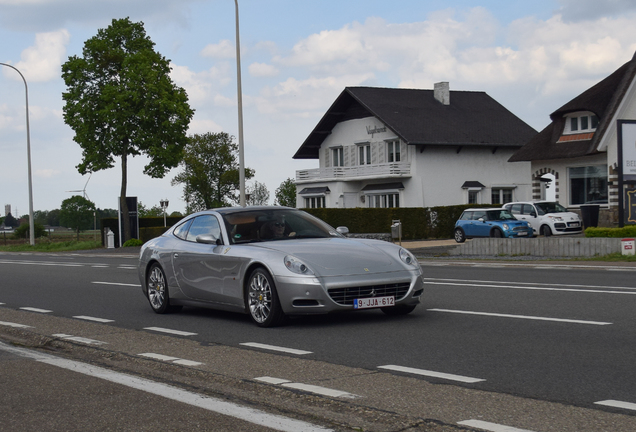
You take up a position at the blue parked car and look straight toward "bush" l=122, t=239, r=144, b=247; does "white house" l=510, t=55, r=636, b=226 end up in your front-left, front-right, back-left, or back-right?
back-right

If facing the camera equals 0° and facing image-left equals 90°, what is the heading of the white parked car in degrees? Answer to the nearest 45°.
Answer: approximately 315°

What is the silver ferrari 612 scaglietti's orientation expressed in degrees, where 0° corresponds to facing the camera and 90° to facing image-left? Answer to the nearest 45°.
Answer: approximately 315°

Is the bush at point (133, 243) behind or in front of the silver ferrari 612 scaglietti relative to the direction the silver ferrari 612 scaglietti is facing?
behind

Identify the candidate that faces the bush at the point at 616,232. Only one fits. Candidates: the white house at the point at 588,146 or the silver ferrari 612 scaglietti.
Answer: the white house

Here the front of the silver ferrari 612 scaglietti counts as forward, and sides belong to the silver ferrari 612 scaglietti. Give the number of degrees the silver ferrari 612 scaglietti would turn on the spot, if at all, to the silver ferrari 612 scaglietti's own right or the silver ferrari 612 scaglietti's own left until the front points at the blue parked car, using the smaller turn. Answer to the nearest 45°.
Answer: approximately 135° to the silver ferrari 612 scaglietti's own left

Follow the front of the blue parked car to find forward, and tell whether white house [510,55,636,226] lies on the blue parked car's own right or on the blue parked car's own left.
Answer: on the blue parked car's own left

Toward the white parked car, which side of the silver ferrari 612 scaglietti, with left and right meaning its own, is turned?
left
